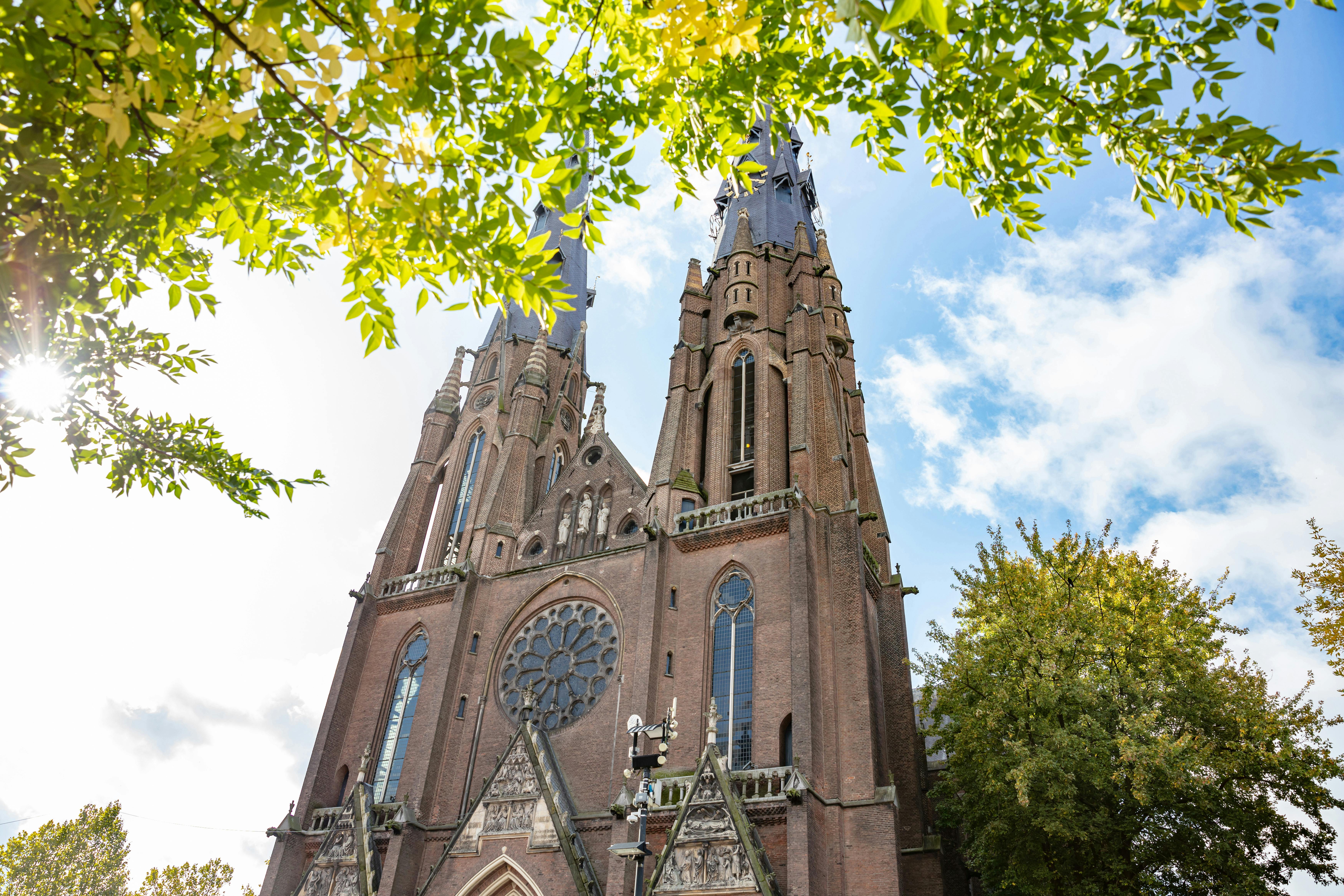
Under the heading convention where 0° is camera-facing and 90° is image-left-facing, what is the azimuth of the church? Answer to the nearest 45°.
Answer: approximately 45°

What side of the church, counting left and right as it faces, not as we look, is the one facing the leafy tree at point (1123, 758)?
left
